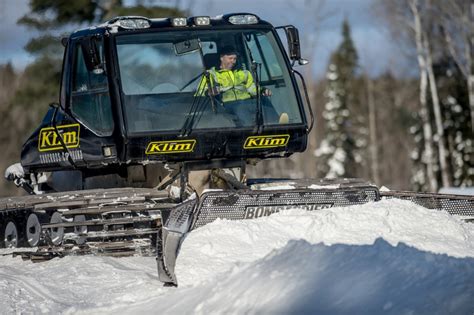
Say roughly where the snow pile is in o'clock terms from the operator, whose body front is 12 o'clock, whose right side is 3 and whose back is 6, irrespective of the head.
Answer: The snow pile is roughly at 1 o'clock from the operator.

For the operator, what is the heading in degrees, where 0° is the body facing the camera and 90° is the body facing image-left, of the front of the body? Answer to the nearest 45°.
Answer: approximately 315°
